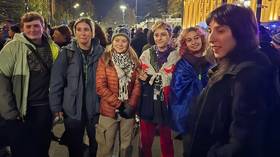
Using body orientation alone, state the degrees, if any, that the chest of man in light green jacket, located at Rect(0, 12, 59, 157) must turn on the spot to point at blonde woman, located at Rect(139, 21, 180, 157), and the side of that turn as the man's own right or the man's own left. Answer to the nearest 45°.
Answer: approximately 45° to the man's own left

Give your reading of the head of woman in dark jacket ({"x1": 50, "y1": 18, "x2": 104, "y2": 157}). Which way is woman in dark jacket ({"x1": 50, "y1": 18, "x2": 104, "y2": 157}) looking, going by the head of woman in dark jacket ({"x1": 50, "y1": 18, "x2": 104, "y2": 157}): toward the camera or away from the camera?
toward the camera

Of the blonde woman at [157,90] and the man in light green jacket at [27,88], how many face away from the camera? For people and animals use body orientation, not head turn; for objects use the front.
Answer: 0

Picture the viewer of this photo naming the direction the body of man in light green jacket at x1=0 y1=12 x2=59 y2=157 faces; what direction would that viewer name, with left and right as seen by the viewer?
facing the viewer and to the right of the viewer

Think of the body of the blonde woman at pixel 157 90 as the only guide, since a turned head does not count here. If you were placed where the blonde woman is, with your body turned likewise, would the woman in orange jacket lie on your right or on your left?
on your right

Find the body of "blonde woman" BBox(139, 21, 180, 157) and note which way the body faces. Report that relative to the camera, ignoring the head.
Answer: toward the camera

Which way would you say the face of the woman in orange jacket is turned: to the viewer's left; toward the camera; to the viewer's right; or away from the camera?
toward the camera

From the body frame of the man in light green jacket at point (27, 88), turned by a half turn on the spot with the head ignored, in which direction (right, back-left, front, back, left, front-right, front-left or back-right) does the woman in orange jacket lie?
back-right

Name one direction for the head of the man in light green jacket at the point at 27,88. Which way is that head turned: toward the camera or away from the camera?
toward the camera
